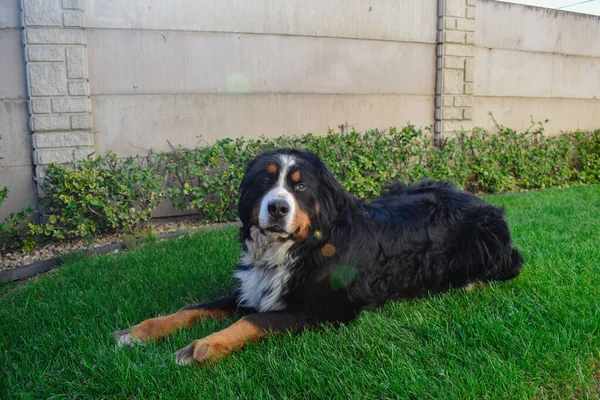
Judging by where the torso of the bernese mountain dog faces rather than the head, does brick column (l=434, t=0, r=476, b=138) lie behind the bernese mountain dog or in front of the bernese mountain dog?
behind

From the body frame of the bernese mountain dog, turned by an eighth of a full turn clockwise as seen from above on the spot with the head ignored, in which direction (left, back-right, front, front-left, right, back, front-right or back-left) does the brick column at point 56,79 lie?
front-right

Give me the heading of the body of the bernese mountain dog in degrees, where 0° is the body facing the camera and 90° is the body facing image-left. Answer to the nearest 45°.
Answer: approximately 45°

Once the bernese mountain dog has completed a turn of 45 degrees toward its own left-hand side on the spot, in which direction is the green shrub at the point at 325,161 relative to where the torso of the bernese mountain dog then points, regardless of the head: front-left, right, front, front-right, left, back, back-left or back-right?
back

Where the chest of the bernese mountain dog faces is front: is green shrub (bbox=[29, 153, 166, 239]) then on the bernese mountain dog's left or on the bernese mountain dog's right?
on the bernese mountain dog's right
